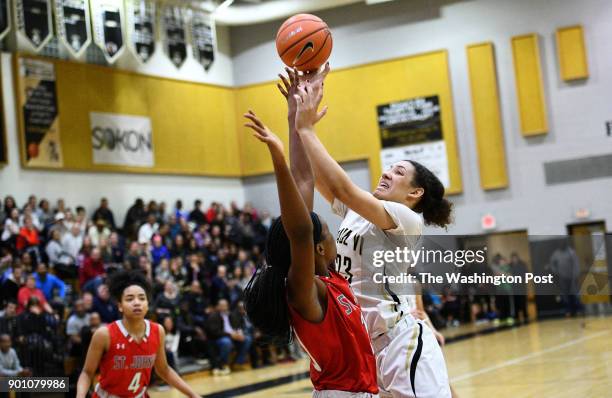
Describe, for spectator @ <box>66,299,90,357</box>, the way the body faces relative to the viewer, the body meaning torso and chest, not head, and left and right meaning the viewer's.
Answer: facing the viewer and to the right of the viewer

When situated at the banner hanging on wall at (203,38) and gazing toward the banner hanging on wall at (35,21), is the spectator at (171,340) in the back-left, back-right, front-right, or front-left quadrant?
front-left

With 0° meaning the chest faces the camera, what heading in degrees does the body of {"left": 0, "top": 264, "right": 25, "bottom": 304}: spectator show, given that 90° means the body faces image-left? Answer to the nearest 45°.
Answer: approximately 315°

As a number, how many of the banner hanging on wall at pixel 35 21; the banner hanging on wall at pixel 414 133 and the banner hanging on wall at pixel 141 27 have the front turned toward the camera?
3

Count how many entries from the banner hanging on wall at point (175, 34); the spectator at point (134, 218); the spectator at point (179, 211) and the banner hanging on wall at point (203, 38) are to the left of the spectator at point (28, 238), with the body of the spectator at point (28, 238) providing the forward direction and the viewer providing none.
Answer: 4

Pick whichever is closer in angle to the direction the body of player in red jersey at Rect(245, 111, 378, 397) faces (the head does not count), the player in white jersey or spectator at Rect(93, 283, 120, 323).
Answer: the player in white jersey

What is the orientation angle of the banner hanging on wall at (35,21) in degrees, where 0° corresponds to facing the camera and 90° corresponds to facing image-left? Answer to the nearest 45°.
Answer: approximately 0°

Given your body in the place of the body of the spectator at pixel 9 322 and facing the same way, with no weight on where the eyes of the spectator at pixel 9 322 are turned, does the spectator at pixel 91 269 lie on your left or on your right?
on your left

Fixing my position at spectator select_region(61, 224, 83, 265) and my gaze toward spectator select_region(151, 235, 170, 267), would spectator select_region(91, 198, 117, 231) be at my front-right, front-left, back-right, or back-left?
front-left

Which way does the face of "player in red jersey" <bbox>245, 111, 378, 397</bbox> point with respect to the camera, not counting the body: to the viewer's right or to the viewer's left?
to the viewer's right

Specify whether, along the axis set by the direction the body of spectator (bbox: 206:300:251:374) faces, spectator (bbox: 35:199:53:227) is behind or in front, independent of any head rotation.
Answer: behind
